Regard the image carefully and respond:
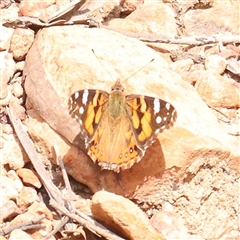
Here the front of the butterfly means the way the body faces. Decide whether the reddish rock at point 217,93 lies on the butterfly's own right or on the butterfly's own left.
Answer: on the butterfly's own right

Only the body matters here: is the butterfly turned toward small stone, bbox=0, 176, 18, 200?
no

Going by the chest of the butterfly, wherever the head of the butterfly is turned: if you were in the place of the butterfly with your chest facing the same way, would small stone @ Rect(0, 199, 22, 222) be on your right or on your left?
on your left

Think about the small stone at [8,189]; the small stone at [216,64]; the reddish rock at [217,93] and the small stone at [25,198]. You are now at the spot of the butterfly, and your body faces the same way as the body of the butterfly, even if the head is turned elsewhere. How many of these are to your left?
2

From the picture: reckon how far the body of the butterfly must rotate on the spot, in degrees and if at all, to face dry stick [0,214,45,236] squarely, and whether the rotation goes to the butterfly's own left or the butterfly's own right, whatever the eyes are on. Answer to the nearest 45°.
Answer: approximately 135° to the butterfly's own left

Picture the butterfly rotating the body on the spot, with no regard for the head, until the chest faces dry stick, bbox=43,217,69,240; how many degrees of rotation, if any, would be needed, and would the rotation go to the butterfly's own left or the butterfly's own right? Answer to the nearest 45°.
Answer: approximately 135° to the butterfly's own left

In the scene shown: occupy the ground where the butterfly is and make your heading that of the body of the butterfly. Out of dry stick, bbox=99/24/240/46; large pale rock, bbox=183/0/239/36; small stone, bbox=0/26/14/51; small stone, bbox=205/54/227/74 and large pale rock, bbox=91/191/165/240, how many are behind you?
1

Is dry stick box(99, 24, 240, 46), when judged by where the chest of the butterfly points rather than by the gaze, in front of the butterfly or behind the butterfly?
in front

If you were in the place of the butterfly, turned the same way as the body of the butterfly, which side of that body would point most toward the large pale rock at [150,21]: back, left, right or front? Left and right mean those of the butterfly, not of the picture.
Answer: front

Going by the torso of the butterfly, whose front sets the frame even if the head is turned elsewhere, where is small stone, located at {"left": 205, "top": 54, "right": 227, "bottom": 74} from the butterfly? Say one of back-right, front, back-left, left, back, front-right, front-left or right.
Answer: front-right

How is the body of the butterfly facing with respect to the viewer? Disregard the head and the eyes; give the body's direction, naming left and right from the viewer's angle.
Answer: facing away from the viewer

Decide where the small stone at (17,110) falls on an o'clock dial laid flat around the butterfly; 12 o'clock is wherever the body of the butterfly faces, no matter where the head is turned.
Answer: The small stone is roughly at 10 o'clock from the butterfly.

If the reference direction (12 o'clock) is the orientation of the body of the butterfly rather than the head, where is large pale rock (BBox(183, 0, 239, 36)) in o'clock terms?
The large pale rock is roughly at 1 o'clock from the butterfly.

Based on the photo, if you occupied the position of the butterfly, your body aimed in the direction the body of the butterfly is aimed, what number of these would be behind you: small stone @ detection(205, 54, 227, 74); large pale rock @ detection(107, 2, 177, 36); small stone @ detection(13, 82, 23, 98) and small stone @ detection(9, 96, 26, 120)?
0

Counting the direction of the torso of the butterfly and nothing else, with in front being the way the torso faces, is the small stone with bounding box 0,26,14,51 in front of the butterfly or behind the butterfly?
in front

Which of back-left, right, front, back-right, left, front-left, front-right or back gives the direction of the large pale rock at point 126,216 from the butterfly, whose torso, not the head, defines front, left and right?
back

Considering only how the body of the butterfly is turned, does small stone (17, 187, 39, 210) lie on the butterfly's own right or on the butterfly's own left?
on the butterfly's own left

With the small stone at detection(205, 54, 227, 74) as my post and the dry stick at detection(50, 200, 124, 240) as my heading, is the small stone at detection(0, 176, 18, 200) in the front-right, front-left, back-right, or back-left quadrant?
front-right

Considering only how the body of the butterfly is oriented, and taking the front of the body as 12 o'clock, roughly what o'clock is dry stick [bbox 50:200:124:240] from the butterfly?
The dry stick is roughly at 7 o'clock from the butterfly.
